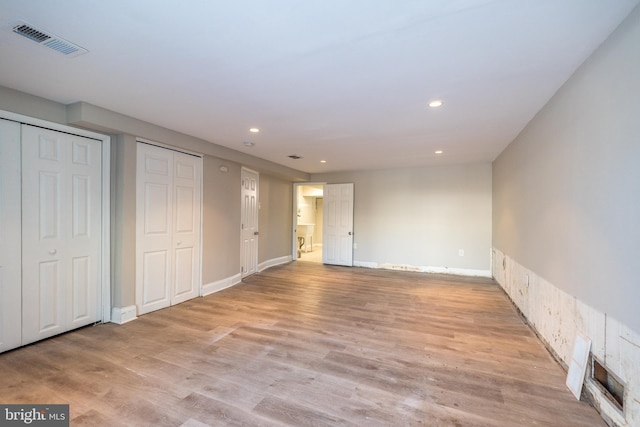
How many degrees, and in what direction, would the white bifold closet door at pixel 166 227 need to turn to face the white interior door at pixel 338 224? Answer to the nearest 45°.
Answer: approximately 90° to its left

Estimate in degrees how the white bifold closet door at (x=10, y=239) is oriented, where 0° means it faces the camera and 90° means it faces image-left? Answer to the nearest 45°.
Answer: approximately 315°

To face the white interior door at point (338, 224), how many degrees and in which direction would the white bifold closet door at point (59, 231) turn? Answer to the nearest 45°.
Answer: approximately 45° to its left

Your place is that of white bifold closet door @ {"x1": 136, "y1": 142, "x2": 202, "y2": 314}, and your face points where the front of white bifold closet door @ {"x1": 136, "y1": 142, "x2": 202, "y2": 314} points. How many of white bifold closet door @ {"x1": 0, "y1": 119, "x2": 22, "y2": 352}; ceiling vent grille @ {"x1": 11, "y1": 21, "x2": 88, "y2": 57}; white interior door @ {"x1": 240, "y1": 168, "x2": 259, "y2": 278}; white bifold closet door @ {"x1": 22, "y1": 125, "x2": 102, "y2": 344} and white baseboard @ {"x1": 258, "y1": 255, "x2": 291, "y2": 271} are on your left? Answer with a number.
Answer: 2

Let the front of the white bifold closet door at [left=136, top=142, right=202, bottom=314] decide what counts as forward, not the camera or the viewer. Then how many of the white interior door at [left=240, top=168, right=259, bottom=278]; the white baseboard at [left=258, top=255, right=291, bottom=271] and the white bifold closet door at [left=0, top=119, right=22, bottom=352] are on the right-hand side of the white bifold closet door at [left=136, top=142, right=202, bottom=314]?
1

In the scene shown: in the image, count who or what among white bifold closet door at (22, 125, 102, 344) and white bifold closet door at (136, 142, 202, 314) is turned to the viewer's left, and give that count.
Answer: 0

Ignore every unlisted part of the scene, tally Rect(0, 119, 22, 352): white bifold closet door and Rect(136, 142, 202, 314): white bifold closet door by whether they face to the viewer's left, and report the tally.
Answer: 0

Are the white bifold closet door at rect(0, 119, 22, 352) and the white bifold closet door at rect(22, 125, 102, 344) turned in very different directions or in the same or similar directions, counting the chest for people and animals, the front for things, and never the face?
same or similar directions

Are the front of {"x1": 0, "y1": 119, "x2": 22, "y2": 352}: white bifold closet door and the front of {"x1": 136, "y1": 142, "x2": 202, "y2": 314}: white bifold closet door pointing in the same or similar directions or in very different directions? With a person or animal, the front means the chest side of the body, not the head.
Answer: same or similar directions

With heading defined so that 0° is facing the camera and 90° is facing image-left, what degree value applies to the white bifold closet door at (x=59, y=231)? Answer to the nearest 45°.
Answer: approximately 315°

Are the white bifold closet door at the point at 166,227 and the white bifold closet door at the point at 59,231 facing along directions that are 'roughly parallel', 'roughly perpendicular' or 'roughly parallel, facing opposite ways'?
roughly parallel
